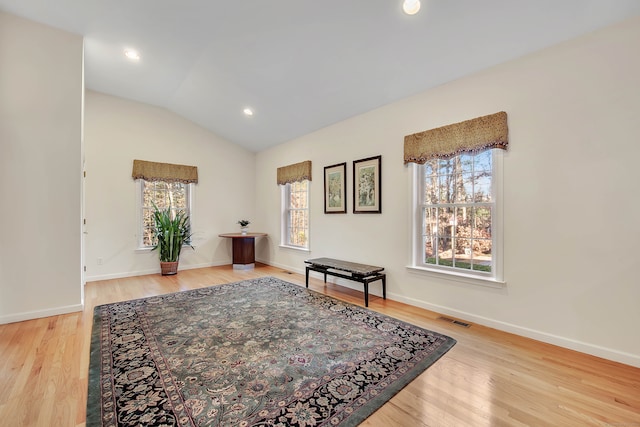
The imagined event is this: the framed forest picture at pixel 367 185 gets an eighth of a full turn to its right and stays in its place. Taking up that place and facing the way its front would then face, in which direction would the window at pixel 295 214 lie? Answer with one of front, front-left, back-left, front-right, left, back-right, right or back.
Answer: front-right

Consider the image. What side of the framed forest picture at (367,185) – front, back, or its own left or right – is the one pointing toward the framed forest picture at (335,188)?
right

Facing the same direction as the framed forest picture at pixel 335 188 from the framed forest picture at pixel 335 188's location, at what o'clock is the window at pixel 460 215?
The window is roughly at 9 o'clock from the framed forest picture.

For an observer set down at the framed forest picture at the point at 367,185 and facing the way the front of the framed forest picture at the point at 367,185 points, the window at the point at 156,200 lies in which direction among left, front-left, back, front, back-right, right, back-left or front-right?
front-right

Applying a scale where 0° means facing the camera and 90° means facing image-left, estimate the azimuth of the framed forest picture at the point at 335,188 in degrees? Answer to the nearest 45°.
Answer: approximately 45°

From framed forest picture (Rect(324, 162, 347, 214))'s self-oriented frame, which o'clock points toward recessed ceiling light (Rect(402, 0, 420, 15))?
The recessed ceiling light is roughly at 10 o'clock from the framed forest picture.

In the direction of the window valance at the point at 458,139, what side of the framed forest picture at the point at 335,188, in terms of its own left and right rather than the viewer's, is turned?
left

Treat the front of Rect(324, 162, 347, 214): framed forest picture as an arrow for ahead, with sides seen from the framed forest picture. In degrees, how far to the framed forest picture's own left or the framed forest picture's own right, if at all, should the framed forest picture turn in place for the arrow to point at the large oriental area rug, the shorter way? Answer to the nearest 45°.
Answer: approximately 45° to the framed forest picture's own left
